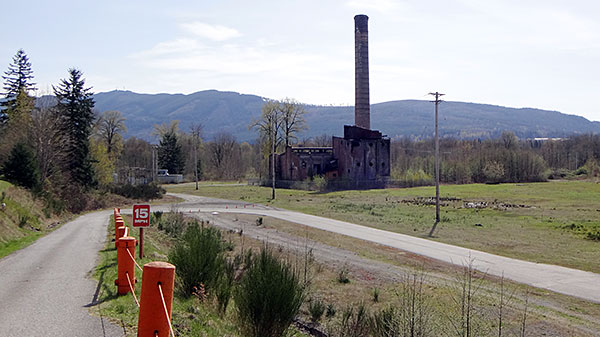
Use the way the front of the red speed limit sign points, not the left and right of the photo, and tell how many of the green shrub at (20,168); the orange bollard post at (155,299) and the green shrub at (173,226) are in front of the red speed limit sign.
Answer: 1

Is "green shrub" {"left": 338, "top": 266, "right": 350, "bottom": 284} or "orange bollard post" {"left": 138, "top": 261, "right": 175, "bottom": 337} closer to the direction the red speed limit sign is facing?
the orange bollard post

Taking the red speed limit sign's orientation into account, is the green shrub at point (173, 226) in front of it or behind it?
behind

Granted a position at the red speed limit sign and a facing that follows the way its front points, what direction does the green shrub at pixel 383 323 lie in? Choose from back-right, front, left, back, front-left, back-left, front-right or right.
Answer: front-left

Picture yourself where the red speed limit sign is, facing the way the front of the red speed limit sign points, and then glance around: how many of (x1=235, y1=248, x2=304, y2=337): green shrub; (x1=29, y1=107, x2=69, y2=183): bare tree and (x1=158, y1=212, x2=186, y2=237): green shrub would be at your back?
2

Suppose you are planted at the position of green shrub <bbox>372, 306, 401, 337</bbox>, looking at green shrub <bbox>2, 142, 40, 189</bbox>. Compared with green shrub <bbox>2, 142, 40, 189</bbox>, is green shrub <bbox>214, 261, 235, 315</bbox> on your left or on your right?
left

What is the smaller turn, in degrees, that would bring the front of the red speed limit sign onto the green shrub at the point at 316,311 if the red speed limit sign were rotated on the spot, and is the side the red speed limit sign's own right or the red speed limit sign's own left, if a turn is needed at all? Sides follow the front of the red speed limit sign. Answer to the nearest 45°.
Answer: approximately 45° to the red speed limit sign's own left

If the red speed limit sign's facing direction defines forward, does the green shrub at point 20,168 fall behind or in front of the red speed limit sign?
behind

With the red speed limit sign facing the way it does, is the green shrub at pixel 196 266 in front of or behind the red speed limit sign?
in front

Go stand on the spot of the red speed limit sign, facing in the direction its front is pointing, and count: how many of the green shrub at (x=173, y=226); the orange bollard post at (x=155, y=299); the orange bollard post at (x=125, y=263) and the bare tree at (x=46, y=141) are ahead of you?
2

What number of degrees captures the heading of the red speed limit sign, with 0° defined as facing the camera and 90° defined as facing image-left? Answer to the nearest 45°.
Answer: approximately 0°

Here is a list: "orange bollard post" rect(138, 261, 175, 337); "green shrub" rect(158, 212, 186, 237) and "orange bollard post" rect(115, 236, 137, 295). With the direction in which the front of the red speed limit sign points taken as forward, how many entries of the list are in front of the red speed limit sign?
2

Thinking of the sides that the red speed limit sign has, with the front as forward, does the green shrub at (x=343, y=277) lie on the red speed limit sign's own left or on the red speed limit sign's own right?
on the red speed limit sign's own left

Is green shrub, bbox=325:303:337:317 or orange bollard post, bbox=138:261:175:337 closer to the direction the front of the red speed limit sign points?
the orange bollard post

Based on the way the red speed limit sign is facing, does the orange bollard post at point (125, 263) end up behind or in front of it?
in front
